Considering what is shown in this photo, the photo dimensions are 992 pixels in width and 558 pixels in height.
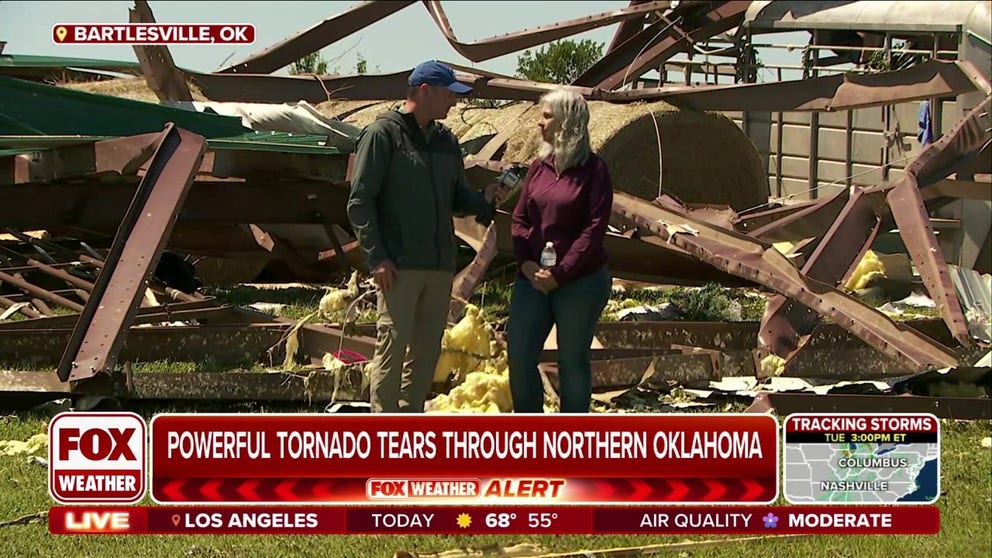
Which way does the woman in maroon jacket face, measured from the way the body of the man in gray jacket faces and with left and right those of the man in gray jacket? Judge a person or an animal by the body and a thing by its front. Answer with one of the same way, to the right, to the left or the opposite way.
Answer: to the right

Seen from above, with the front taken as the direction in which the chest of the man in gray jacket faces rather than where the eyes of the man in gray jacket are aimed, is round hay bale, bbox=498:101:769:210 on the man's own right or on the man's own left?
on the man's own left

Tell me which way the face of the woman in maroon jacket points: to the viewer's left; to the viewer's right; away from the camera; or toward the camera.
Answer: to the viewer's left

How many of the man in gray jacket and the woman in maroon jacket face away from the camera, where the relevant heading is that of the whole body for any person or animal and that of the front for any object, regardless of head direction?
0

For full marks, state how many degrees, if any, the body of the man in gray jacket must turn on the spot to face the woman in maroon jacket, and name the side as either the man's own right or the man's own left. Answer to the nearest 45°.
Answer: approximately 45° to the man's own left

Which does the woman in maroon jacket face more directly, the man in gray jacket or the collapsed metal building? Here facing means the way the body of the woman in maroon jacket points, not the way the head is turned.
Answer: the man in gray jacket

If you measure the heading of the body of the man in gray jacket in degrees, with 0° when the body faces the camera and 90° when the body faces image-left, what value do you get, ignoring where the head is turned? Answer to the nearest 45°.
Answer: approximately 315°

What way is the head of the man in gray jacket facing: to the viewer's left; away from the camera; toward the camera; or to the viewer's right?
to the viewer's right

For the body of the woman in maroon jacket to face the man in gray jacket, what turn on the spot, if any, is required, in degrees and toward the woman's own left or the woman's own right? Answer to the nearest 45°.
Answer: approximately 45° to the woman's own right

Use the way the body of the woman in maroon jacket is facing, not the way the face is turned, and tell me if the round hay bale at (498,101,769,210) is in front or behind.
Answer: behind
